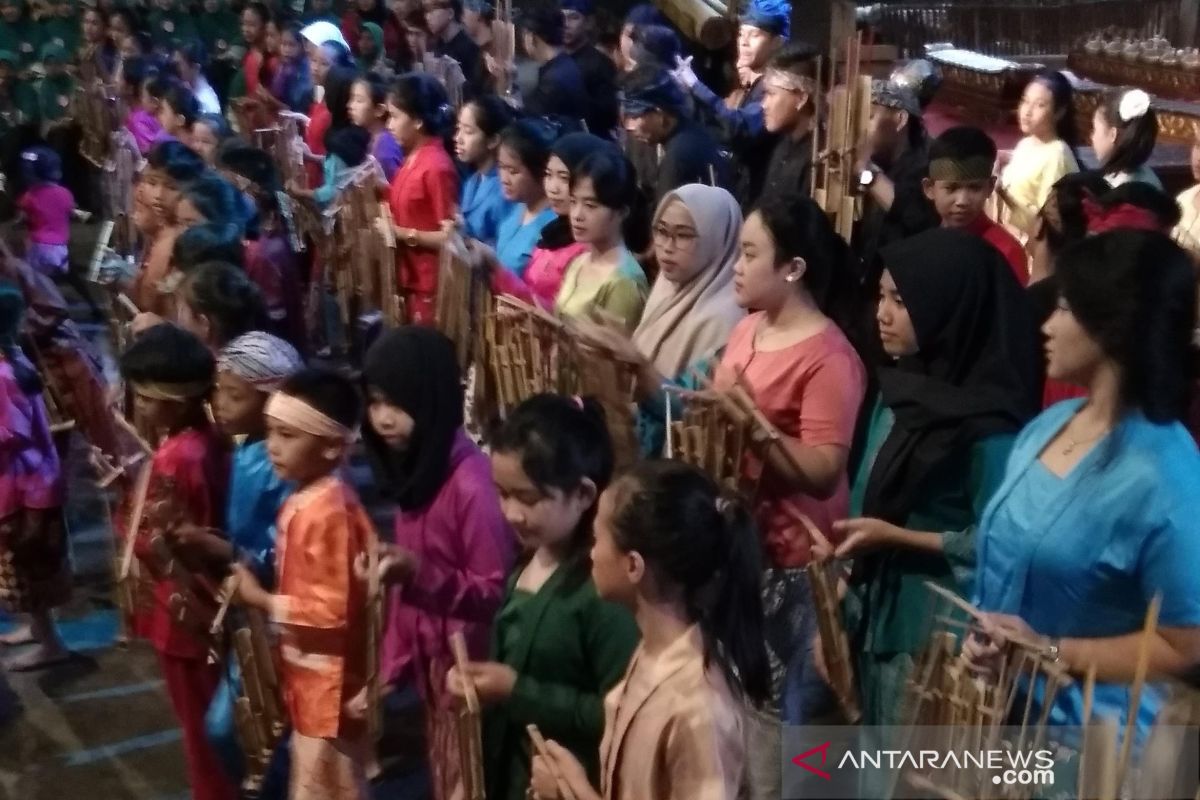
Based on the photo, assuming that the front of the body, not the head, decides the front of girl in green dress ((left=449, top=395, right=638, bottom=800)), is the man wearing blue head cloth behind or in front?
behind

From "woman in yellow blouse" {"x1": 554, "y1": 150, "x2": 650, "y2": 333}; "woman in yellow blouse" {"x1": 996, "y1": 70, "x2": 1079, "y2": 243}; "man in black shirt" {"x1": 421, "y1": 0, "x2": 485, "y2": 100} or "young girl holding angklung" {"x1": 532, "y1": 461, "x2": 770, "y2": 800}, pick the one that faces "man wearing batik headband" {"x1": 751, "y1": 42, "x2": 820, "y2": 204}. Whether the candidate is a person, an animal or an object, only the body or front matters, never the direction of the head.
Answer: "woman in yellow blouse" {"x1": 996, "y1": 70, "x2": 1079, "y2": 243}

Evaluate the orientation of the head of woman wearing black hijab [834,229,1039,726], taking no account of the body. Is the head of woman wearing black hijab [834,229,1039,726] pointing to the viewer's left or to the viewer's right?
to the viewer's left

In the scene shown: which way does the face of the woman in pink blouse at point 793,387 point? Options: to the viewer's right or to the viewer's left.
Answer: to the viewer's left

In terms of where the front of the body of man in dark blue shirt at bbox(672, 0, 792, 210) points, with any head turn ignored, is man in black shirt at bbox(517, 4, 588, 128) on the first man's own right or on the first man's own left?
on the first man's own right

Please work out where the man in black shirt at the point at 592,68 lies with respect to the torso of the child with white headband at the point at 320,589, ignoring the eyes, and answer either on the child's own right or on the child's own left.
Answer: on the child's own right

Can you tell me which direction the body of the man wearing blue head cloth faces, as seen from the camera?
to the viewer's left

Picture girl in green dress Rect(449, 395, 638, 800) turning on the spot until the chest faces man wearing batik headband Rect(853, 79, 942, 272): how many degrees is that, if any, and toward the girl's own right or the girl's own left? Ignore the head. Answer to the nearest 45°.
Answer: approximately 180°

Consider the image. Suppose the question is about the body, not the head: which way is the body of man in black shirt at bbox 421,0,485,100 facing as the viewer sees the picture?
to the viewer's left

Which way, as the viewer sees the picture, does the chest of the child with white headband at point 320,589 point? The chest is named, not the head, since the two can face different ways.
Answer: to the viewer's left

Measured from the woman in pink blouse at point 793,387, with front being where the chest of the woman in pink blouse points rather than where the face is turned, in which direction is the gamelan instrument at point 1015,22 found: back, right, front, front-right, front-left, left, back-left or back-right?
back-right

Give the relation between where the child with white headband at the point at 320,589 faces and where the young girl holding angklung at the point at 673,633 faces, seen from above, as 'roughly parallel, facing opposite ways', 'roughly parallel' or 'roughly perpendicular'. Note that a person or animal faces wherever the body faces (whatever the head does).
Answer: roughly parallel

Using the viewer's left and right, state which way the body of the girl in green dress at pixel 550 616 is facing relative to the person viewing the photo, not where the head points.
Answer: facing the viewer and to the left of the viewer

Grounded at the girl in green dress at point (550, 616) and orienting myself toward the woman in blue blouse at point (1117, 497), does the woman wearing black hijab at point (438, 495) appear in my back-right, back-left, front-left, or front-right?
back-left

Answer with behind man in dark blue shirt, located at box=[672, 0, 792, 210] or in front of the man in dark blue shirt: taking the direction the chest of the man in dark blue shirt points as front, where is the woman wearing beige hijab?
in front
